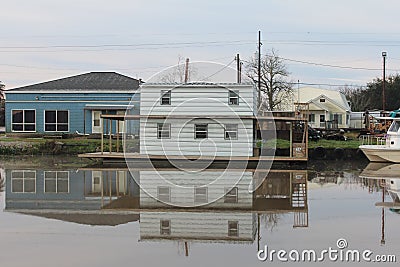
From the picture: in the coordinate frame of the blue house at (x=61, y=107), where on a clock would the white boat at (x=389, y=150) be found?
The white boat is roughly at 10 o'clock from the blue house.

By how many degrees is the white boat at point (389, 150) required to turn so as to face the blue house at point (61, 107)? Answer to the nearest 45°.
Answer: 0° — it already faces it

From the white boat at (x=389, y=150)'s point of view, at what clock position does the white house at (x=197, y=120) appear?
The white house is roughly at 11 o'clock from the white boat.

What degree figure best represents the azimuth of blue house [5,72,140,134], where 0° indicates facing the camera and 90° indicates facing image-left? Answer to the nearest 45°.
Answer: approximately 0°

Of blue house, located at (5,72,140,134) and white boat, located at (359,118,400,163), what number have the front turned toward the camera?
1

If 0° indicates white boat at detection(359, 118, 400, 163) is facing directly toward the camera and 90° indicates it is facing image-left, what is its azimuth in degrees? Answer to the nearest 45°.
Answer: approximately 90°
